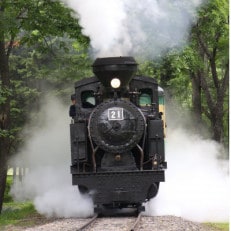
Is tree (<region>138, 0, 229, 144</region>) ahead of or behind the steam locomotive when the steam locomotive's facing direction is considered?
behind

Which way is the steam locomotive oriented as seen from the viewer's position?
toward the camera
